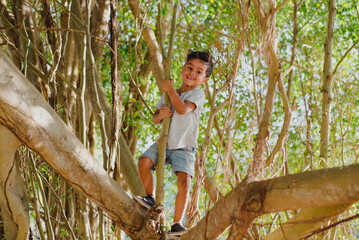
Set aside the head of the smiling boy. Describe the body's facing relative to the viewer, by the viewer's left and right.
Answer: facing the viewer and to the left of the viewer

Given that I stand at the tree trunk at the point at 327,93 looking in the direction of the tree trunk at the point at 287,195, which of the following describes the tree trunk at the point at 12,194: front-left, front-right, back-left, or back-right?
front-right

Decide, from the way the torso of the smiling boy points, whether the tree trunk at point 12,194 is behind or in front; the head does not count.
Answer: in front

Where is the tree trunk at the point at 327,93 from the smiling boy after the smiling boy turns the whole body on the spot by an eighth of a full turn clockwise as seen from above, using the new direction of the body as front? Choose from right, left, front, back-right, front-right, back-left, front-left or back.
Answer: back-right
